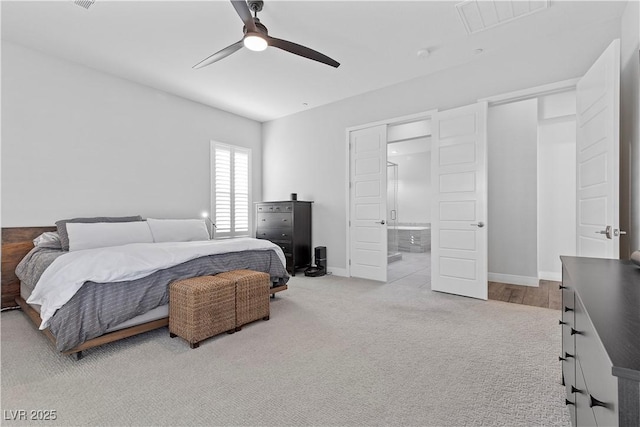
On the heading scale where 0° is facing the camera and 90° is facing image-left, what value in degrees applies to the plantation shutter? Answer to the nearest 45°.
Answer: approximately 315°

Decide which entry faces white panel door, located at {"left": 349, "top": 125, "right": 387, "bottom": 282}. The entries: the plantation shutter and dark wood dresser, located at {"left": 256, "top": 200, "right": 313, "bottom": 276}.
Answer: the plantation shutter

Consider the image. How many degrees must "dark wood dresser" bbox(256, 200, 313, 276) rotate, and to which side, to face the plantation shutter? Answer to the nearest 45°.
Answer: approximately 90° to its right

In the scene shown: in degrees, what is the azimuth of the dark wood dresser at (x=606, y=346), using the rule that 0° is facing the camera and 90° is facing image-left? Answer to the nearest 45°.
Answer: approximately 90°

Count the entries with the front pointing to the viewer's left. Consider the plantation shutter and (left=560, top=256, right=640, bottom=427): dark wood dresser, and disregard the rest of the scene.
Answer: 1

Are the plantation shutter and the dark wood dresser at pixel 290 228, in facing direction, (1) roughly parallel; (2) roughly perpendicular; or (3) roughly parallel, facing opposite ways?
roughly perpendicular

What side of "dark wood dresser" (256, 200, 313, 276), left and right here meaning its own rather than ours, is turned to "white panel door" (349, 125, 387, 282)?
left

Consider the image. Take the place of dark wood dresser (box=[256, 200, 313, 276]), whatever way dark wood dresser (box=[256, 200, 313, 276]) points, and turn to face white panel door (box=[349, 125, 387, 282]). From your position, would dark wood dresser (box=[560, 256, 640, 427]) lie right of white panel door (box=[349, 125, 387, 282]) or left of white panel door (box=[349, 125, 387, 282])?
right

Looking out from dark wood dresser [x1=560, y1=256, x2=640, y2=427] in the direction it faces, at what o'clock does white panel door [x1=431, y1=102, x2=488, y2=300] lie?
The white panel door is roughly at 2 o'clock from the dark wood dresser.

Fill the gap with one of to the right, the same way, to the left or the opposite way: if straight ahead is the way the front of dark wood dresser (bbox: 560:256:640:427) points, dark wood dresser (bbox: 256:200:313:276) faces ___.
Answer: to the left

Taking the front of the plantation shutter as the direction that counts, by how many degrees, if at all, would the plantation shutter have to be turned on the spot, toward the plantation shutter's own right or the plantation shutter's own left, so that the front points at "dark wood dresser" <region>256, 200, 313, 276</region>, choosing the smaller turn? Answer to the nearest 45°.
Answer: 0° — it already faces it

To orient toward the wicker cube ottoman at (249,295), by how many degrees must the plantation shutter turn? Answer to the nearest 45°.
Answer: approximately 45° to its right
